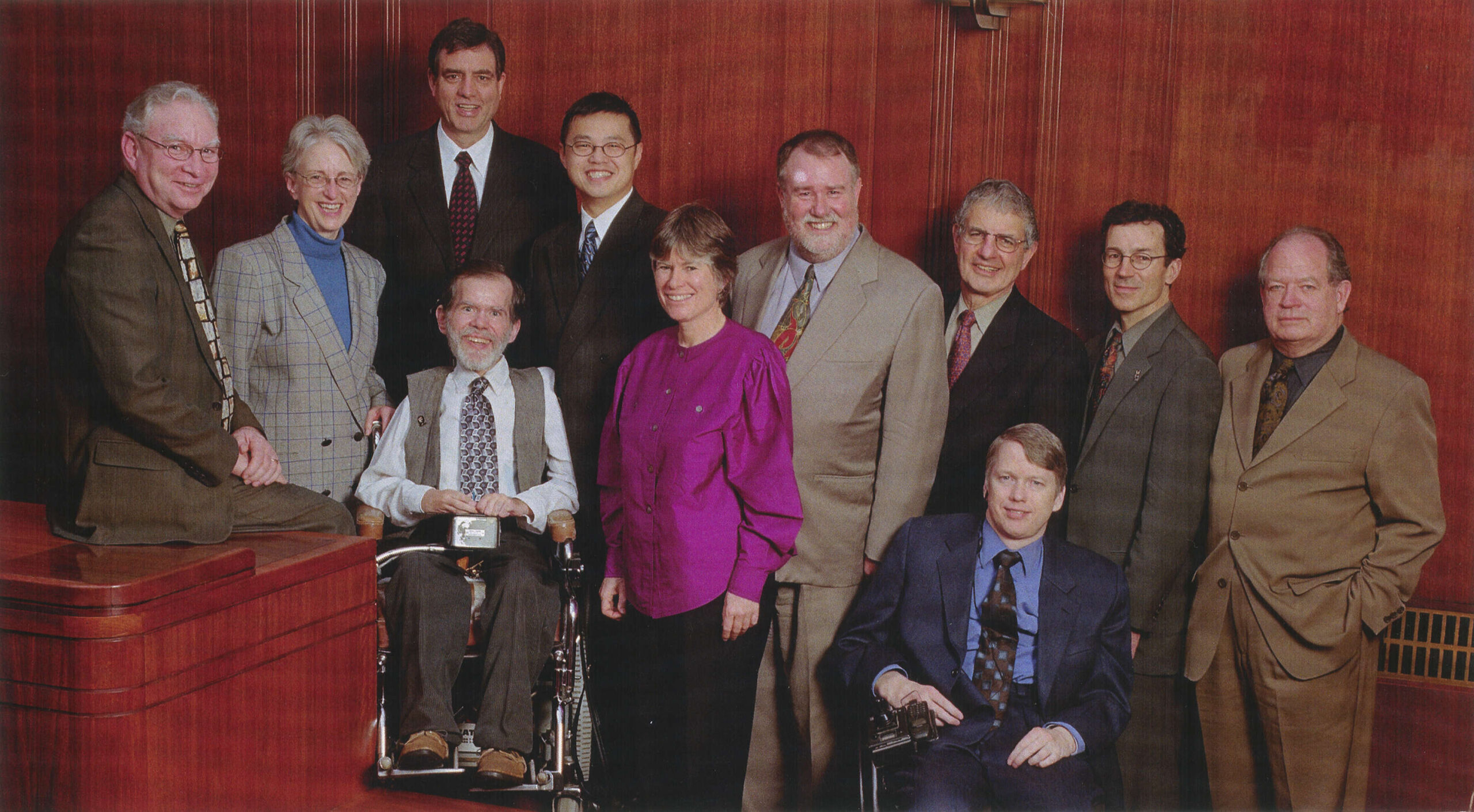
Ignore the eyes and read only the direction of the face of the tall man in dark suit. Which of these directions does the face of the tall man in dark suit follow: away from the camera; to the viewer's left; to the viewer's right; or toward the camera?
toward the camera

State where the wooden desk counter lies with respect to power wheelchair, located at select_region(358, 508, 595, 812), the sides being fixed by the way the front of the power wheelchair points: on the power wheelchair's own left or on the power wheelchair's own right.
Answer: on the power wheelchair's own right

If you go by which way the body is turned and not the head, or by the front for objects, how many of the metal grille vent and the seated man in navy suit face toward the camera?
2

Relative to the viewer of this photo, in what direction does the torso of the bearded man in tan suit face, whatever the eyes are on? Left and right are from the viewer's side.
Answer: facing the viewer and to the left of the viewer

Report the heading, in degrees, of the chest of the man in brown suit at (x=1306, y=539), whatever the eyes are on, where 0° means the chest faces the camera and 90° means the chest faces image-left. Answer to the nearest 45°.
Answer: approximately 45°

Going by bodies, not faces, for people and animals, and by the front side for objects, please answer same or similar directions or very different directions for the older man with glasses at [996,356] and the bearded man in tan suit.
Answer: same or similar directions

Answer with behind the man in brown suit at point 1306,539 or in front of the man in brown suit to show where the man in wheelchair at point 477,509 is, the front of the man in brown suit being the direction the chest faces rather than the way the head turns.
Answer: in front

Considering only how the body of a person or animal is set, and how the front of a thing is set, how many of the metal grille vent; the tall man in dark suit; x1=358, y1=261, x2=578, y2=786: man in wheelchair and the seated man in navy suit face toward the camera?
4

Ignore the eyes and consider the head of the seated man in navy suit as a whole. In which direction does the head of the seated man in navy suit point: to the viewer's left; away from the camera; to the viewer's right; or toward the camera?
toward the camera

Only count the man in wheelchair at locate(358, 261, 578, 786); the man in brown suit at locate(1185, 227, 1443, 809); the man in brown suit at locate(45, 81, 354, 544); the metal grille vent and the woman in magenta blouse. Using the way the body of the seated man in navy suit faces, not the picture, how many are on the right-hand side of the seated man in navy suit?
3

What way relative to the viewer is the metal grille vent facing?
toward the camera

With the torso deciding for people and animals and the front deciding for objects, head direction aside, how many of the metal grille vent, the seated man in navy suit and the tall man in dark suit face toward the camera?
3

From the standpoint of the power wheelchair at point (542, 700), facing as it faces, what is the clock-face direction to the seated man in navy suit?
The seated man in navy suit is roughly at 10 o'clock from the power wheelchair.

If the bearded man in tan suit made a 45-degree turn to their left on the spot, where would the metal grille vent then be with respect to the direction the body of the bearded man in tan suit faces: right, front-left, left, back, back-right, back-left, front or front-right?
left
